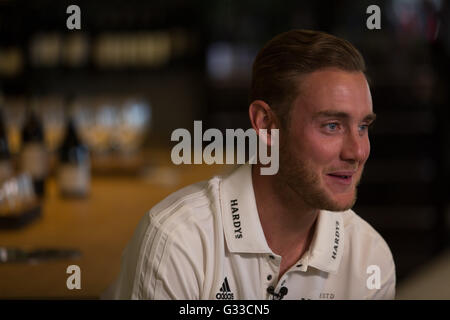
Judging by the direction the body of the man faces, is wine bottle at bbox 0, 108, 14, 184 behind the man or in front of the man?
behind

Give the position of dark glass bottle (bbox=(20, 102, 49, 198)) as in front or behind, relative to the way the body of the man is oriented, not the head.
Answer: behind

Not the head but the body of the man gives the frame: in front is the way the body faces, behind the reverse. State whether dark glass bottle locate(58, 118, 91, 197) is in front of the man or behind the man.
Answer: behind
